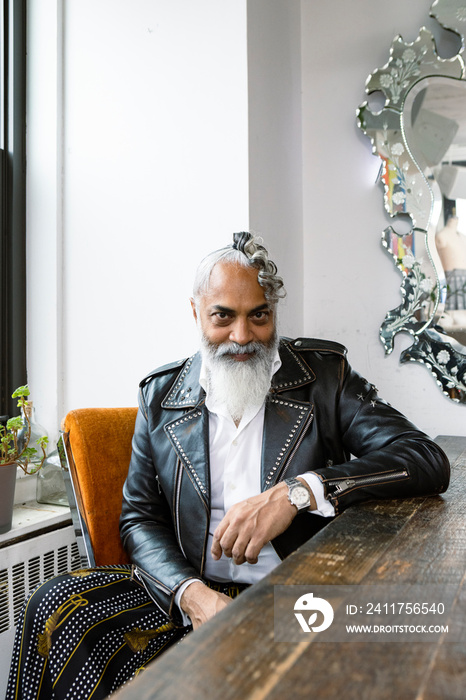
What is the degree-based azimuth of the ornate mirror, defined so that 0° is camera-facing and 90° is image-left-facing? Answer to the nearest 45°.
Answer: approximately 0°

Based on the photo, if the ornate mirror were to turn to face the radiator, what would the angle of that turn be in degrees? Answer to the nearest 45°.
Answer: approximately 45° to its right

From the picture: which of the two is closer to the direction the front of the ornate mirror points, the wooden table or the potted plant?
the wooden table

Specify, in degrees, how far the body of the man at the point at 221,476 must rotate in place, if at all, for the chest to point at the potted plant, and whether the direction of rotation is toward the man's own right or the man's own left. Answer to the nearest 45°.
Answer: approximately 135° to the man's own right

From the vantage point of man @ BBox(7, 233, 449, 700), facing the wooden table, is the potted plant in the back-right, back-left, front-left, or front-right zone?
back-right

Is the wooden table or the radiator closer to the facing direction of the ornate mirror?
the wooden table

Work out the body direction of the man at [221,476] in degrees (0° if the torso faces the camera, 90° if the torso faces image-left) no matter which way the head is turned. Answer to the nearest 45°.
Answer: approximately 0°

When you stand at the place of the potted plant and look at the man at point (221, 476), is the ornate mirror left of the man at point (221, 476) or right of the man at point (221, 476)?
left

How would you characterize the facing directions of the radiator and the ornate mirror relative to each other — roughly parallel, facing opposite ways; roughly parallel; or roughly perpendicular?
roughly perpendicular

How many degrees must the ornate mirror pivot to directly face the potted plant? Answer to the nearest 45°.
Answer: approximately 45° to its right

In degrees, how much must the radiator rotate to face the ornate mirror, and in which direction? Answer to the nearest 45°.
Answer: approximately 45° to its left

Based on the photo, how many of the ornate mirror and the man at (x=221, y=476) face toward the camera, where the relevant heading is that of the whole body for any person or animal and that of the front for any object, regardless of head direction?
2
